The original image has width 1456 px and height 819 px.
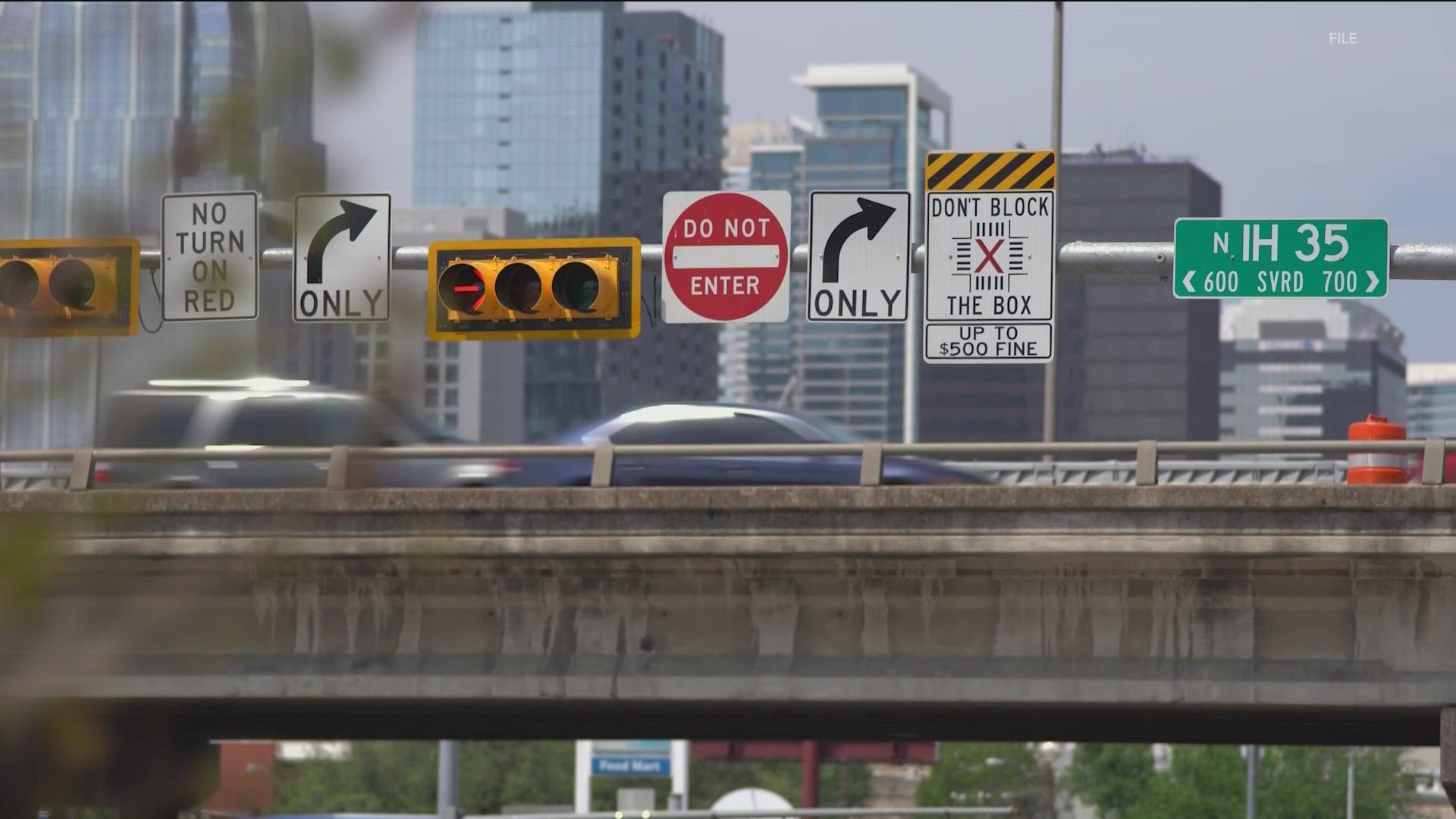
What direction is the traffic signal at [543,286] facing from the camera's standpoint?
toward the camera

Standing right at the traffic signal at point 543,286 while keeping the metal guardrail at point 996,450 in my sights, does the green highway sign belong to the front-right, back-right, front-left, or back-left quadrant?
front-left

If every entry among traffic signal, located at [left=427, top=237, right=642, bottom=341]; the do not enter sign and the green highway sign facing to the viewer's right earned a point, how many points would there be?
0

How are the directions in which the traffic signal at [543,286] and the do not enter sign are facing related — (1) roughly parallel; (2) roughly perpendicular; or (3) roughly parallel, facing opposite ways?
roughly parallel

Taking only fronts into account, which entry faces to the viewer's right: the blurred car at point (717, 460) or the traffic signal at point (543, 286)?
the blurred car

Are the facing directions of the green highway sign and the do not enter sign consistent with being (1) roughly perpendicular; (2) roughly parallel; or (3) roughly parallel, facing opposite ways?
roughly parallel

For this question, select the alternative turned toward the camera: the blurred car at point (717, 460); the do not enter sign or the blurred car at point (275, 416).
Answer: the do not enter sign

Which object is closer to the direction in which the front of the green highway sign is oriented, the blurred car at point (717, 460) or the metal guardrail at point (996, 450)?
the metal guardrail

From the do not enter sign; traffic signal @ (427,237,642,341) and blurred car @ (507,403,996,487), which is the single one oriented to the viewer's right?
the blurred car

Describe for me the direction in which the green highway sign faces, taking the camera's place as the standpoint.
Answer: facing the viewer
